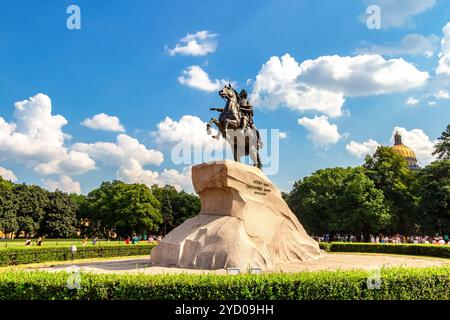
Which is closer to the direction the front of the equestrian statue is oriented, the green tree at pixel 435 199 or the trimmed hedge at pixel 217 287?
the trimmed hedge

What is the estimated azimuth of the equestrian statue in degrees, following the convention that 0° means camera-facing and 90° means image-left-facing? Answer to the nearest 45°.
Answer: approximately 45°

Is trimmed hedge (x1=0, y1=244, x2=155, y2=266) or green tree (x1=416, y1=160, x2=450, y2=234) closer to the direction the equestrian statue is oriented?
the trimmed hedge

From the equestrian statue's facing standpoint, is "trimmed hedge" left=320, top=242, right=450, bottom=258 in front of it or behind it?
behind

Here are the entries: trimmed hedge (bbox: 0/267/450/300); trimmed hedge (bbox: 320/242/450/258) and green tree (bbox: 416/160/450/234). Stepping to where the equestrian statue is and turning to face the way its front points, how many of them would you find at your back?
2

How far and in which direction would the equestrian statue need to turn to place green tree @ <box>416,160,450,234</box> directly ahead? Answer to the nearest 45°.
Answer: approximately 180°
